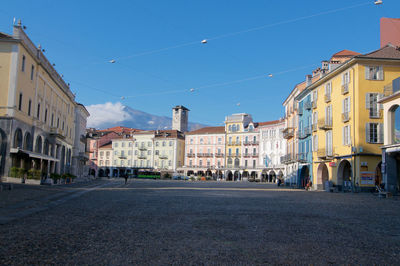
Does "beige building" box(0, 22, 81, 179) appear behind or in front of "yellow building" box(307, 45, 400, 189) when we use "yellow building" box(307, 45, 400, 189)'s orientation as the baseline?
in front

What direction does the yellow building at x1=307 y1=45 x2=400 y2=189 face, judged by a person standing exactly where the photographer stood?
facing the viewer and to the left of the viewer
